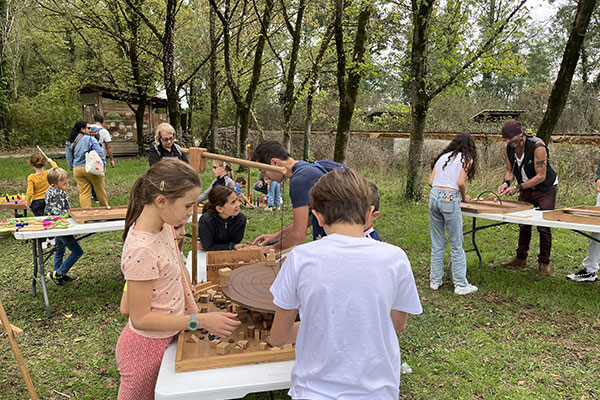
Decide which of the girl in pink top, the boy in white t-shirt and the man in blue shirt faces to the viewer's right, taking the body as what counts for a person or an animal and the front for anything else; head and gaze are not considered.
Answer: the girl in pink top

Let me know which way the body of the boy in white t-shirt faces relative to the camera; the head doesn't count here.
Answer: away from the camera

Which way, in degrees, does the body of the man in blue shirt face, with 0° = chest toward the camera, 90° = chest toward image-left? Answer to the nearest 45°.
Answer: approximately 90°

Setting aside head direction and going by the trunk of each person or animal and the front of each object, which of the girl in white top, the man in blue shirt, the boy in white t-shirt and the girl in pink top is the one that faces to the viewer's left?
the man in blue shirt

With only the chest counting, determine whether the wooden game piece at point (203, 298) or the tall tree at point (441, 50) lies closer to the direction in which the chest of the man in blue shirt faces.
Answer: the wooden game piece

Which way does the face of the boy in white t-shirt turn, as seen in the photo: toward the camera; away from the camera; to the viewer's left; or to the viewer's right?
away from the camera

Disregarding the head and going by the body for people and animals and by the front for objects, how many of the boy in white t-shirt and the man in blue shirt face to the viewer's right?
0

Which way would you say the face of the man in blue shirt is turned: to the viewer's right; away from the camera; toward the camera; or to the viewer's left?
to the viewer's left

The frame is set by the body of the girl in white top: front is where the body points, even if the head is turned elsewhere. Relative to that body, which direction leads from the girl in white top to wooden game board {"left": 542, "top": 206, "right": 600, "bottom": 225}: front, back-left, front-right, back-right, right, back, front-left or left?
front-right

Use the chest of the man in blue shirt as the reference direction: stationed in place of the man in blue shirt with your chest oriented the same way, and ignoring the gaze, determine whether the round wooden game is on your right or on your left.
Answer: on your left

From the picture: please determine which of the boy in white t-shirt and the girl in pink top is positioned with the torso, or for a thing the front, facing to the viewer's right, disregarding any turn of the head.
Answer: the girl in pink top

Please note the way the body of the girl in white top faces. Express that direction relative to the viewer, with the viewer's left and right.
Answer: facing away from the viewer and to the right of the viewer

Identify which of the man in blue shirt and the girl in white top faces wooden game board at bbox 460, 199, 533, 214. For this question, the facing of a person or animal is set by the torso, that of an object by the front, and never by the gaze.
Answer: the girl in white top

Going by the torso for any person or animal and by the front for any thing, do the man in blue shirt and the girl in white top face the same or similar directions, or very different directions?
very different directions

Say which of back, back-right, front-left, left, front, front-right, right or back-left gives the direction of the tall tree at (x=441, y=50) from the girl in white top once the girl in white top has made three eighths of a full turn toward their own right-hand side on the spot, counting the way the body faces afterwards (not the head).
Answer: back

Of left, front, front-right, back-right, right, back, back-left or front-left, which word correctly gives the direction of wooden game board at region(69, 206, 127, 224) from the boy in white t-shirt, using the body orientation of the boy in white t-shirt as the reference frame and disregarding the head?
front-left

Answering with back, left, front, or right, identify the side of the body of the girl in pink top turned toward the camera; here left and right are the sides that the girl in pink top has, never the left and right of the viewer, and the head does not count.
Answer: right
